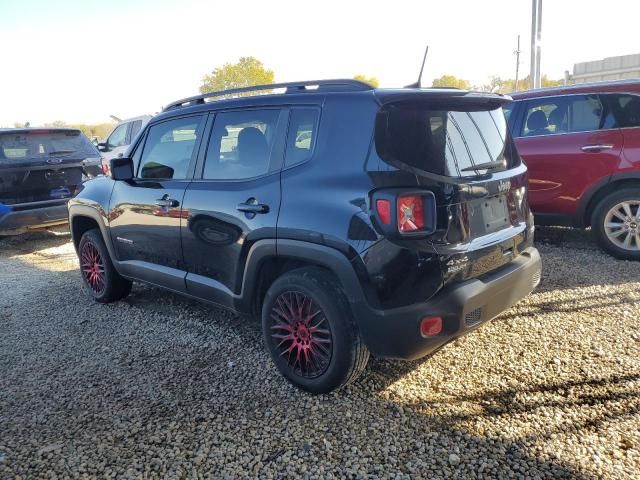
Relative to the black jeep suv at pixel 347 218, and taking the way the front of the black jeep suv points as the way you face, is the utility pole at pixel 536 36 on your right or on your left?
on your right

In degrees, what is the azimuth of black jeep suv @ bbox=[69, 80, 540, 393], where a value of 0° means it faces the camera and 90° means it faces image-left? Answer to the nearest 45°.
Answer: approximately 135°

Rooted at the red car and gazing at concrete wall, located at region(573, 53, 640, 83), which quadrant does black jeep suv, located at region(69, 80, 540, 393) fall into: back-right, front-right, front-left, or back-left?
back-left

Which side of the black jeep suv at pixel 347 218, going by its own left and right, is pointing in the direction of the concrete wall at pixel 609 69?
right

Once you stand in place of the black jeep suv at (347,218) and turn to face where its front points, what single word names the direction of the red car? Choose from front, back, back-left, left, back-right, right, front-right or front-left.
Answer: right
